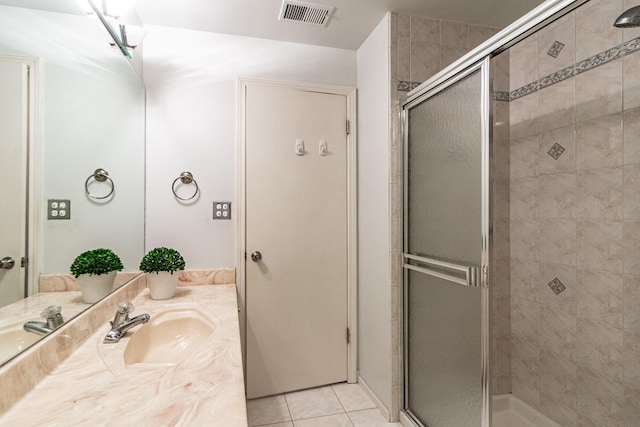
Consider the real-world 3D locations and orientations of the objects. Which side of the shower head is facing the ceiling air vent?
front

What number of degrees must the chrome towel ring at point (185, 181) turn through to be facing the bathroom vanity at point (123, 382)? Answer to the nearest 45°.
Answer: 0° — it already faces it

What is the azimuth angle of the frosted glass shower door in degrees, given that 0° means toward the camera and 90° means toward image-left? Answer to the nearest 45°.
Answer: approximately 45°

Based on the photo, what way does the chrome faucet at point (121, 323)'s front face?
to the viewer's right

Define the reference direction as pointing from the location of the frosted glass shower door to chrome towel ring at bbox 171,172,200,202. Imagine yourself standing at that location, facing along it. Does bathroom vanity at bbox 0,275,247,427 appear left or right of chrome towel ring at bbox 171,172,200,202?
left

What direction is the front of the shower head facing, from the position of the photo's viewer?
facing to the left of the viewer

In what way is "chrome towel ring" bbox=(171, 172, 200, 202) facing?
toward the camera

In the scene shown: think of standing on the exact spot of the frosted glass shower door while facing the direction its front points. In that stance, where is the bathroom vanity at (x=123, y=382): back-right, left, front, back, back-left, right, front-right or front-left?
front

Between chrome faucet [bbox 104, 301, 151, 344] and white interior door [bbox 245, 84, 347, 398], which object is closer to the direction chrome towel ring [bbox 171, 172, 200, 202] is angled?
the chrome faucet

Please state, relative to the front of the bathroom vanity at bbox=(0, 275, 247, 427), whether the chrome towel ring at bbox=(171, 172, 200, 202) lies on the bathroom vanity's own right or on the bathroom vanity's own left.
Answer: on the bathroom vanity's own left

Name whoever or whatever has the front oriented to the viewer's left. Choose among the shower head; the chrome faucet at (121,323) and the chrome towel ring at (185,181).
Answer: the shower head

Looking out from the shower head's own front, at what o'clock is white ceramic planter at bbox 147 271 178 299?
The white ceramic planter is roughly at 11 o'clock from the shower head.

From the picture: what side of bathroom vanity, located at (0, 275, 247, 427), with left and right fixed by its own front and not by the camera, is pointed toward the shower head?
front

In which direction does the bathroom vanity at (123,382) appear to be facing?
to the viewer's right
